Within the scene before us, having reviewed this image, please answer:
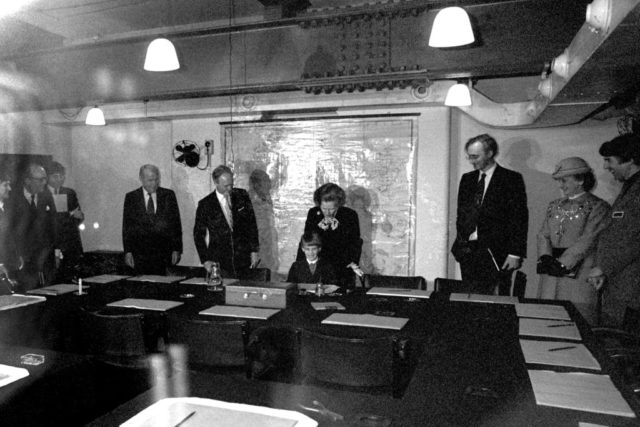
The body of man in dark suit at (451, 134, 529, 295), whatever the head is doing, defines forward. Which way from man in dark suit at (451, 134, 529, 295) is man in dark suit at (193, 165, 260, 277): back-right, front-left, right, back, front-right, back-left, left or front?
front-right

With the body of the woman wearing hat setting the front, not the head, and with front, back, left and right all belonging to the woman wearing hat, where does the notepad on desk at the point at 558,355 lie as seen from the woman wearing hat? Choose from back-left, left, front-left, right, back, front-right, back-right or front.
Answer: front-left

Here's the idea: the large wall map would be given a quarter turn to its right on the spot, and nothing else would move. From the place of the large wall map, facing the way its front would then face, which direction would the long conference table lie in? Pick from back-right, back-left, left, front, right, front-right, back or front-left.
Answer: left

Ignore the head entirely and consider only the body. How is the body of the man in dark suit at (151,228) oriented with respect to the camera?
toward the camera

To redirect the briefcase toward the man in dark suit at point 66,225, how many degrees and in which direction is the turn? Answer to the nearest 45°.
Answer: approximately 135° to its right

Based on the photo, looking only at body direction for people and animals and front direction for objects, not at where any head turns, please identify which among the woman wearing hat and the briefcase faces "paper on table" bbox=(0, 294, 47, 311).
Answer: the woman wearing hat

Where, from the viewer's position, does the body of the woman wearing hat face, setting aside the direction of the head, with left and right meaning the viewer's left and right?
facing the viewer and to the left of the viewer

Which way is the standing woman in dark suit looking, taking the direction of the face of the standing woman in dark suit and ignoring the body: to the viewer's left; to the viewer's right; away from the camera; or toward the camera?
toward the camera

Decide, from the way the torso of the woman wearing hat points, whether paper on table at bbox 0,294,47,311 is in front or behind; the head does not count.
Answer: in front

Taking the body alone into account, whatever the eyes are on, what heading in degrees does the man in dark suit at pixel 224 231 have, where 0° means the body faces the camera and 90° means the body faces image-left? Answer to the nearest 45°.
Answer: approximately 315°

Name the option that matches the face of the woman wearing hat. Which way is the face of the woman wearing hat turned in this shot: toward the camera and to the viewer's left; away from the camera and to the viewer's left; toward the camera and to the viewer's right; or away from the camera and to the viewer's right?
toward the camera and to the viewer's left

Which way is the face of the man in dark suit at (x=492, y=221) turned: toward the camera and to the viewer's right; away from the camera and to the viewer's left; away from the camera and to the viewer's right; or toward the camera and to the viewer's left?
toward the camera and to the viewer's left

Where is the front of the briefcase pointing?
toward the camera

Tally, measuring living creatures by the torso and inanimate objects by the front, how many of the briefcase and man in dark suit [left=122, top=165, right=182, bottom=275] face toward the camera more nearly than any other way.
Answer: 2

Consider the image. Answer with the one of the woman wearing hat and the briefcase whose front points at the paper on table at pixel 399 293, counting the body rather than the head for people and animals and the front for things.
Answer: the woman wearing hat

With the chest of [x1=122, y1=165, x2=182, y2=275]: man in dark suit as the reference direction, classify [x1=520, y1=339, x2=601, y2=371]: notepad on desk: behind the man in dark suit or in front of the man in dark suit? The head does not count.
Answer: in front

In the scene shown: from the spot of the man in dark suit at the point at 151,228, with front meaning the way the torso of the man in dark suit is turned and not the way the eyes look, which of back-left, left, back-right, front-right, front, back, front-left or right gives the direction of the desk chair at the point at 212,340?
front

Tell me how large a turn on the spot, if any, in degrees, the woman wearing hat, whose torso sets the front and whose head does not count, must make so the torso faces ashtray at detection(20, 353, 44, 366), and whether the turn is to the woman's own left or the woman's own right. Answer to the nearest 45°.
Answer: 0° — they already face it
